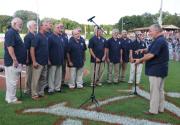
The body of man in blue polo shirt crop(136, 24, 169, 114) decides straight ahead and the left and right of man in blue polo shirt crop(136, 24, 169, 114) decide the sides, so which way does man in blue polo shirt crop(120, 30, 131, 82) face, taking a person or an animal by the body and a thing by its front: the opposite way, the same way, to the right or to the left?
to the left

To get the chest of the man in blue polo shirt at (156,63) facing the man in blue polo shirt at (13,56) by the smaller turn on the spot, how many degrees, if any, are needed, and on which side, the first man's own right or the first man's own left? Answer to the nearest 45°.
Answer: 0° — they already face them

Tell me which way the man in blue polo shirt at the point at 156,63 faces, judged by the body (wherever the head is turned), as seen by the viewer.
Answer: to the viewer's left
